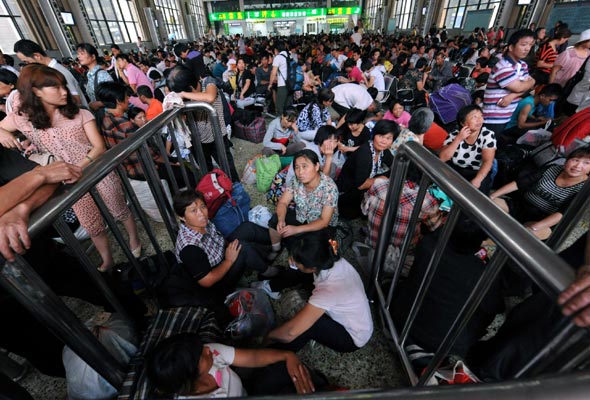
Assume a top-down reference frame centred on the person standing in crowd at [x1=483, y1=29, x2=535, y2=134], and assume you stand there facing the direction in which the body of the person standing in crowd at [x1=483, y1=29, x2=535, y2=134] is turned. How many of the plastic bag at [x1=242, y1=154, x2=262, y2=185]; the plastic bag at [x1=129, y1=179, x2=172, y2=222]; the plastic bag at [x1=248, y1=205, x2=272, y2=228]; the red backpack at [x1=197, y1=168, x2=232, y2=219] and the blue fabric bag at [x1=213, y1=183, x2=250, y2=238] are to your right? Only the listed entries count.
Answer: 5

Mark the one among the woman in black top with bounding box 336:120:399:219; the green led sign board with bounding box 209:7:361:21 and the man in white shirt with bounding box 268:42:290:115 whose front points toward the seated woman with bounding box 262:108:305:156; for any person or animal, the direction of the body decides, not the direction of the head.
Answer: the green led sign board

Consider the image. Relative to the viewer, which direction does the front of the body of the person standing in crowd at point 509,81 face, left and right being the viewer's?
facing the viewer and to the right of the viewer

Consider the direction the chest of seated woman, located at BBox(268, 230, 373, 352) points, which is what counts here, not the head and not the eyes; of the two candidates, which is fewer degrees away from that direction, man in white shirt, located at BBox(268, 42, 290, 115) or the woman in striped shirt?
the man in white shirt

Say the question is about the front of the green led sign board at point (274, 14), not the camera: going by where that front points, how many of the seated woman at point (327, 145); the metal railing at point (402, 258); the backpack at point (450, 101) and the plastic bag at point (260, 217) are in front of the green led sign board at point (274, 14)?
4

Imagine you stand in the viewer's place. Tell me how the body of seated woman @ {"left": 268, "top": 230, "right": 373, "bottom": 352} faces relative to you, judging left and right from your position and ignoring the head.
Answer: facing to the left of the viewer

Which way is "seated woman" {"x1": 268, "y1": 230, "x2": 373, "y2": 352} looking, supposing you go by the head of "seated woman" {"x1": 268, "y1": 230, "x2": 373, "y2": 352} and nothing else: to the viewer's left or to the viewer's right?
to the viewer's left

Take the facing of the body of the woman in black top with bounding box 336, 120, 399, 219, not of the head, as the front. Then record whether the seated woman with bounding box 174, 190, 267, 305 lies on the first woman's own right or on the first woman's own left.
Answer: on the first woman's own right
